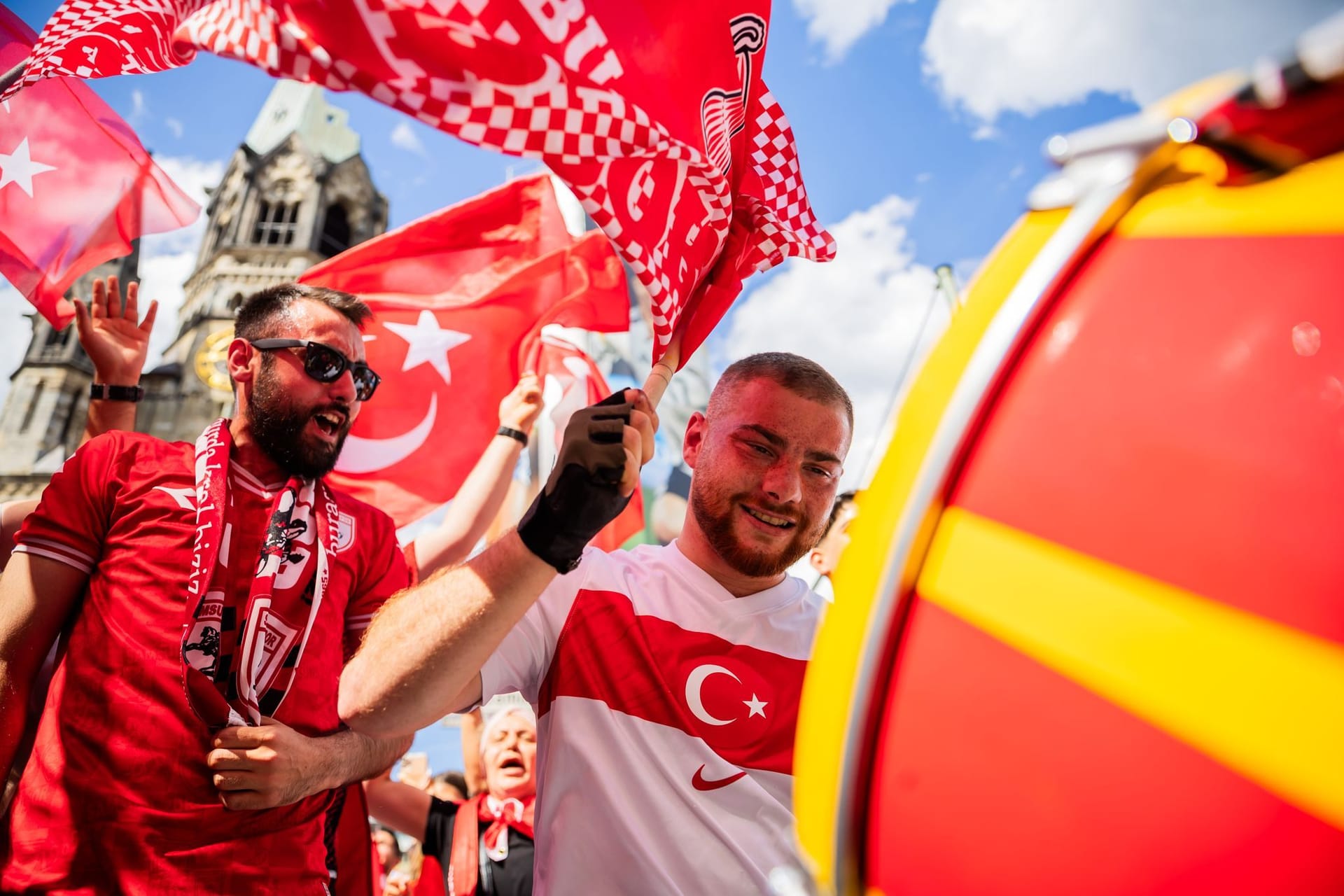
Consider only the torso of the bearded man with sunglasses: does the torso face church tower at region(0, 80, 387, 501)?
no

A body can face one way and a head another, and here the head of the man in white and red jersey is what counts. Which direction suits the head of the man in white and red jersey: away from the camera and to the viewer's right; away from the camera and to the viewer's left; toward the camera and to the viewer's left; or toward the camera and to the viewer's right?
toward the camera and to the viewer's right

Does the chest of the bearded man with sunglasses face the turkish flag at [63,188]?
no

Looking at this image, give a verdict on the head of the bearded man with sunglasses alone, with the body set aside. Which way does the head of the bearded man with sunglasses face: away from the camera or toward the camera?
toward the camera

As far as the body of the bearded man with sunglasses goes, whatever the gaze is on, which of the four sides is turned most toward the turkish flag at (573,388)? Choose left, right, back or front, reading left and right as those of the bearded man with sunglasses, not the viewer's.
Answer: left

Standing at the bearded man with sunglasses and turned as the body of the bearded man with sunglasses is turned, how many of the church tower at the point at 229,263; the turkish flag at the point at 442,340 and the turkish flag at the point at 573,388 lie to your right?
0

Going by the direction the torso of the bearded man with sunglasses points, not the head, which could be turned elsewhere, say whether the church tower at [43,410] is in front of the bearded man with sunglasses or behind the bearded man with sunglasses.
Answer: behind

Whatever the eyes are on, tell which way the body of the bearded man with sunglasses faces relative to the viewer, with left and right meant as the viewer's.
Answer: facing the viewer and to the right of the viewer

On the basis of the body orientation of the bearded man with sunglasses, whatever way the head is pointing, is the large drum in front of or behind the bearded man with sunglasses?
in front
